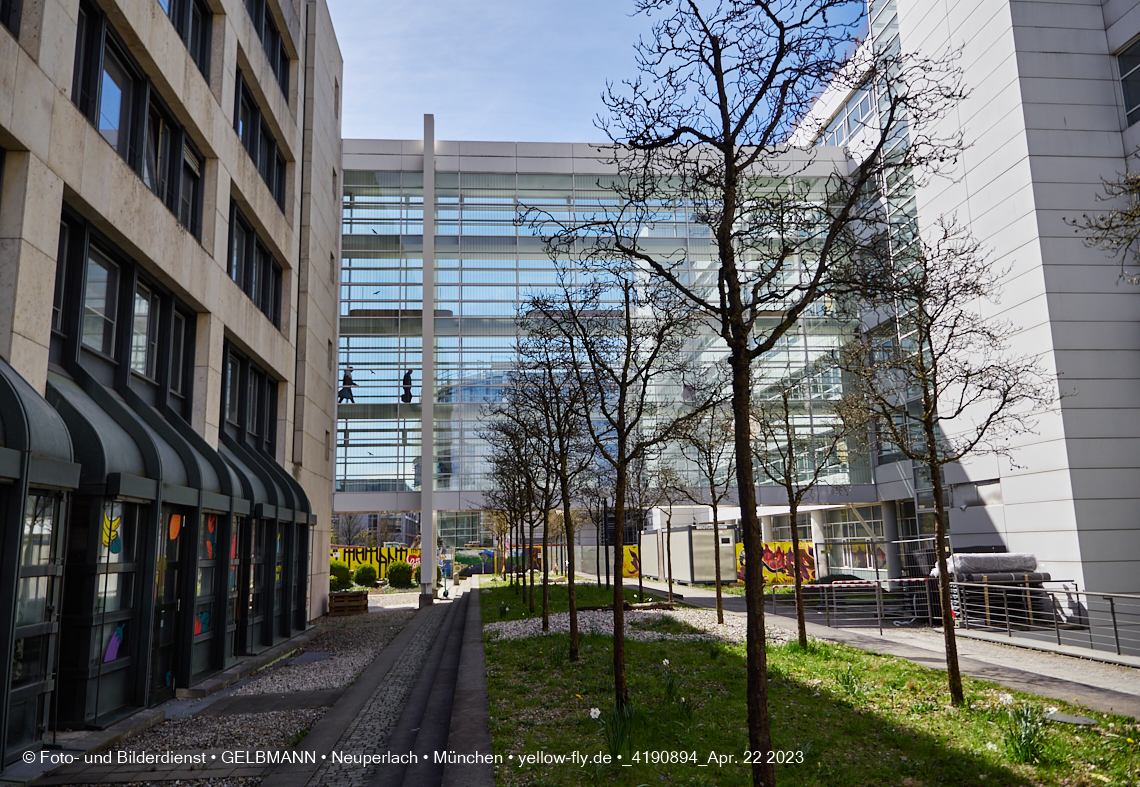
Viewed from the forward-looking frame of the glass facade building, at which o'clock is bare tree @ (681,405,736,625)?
The bare tree is roughly at 11 o'clock from the glass facade building.

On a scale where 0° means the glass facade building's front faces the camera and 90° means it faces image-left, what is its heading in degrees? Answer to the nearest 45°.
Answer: approximately 0°

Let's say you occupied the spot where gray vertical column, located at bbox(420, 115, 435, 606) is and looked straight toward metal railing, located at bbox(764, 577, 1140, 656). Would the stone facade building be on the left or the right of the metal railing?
right

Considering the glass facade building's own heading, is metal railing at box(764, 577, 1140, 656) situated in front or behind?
in front

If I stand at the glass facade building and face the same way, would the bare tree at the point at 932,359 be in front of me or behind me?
in front
